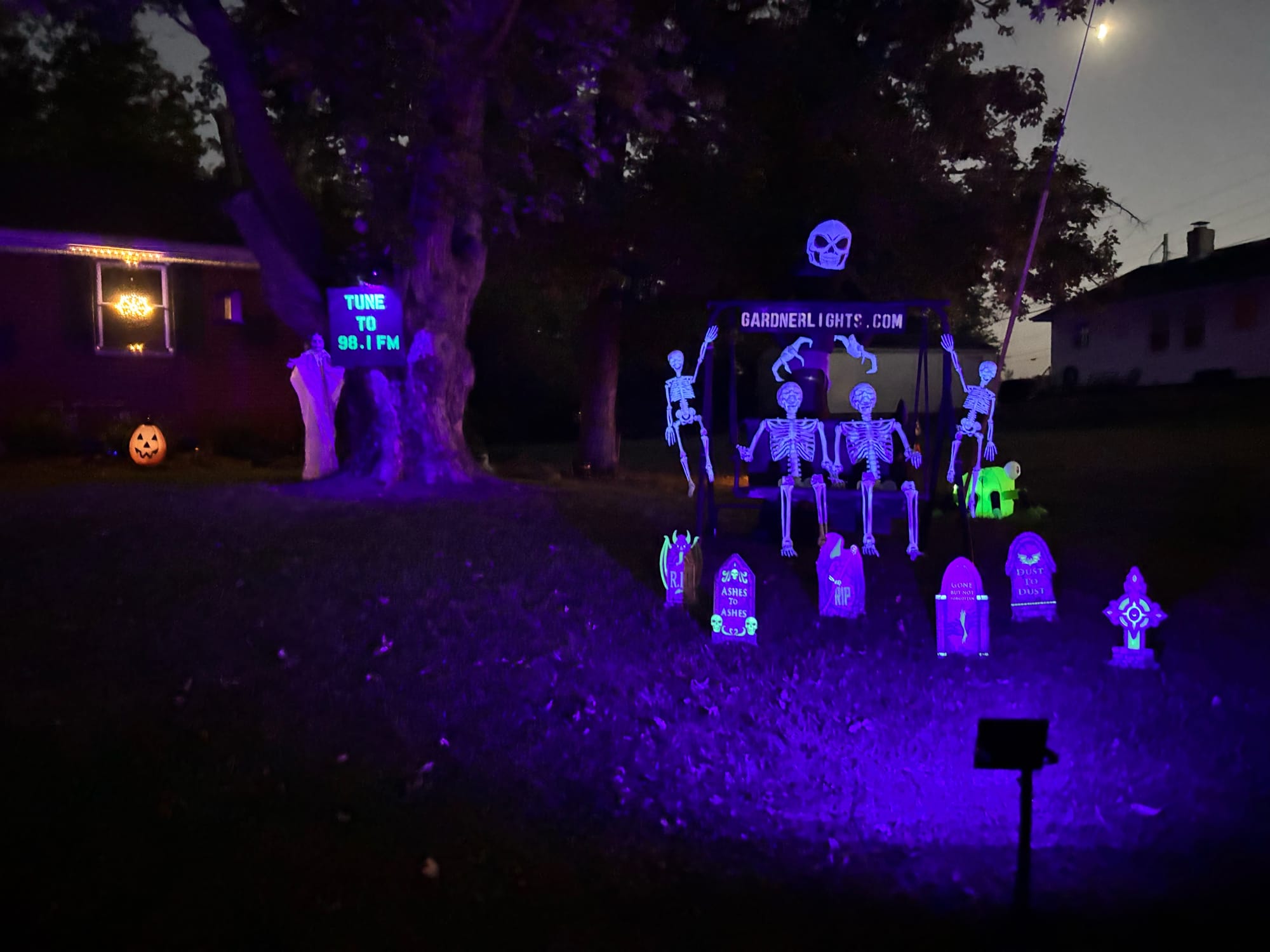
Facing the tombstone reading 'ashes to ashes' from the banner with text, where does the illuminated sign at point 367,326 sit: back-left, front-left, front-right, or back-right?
back-right

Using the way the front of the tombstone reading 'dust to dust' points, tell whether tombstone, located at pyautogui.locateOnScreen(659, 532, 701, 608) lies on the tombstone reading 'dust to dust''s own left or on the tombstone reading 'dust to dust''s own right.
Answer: on the tombstone reading 'dust to dust''s own right

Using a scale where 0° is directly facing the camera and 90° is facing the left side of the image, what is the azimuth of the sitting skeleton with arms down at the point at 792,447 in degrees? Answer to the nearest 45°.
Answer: approximately 0°

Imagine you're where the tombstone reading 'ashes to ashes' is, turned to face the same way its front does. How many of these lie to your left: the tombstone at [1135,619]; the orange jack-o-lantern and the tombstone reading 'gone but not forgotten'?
2

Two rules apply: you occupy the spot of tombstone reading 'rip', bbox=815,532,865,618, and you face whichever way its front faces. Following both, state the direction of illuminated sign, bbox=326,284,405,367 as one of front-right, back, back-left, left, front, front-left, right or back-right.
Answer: back-right

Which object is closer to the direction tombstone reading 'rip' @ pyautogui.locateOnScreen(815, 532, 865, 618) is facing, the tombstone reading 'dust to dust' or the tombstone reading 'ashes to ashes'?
the tombstone reading 'ashes to ashes'

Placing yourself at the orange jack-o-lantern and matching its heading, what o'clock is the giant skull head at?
The giant skull head is roughly at 11 o'clock from the orange jack-o-lantern.

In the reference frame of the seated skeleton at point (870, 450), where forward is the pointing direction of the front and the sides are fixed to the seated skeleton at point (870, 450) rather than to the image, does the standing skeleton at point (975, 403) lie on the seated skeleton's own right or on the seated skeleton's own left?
on the seated skeleton's own left

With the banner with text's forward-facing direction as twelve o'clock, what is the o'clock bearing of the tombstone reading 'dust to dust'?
The tombstone reading 'dust to dust' is roughly at 11 o'clock from the banner with text.

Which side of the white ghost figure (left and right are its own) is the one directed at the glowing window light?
back

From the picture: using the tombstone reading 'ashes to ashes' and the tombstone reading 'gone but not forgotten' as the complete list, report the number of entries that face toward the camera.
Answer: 2
